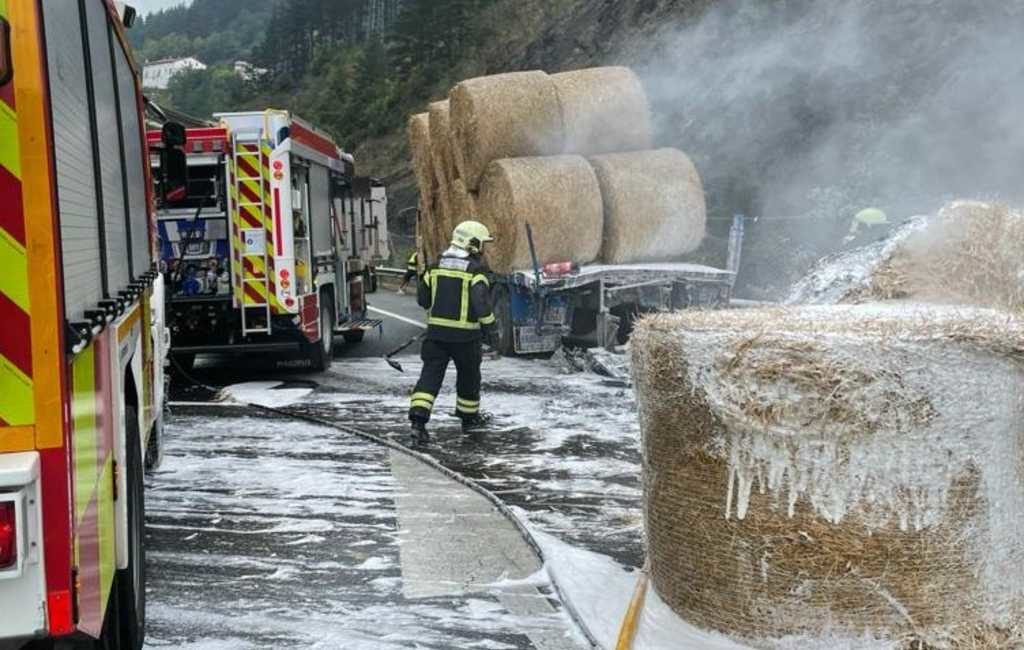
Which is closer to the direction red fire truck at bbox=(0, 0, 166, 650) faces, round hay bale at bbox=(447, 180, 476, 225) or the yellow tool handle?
the round hay bale

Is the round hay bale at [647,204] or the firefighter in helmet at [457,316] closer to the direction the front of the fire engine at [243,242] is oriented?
the round hay bale

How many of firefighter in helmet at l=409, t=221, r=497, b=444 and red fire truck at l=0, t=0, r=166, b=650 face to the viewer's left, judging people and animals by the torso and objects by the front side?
0

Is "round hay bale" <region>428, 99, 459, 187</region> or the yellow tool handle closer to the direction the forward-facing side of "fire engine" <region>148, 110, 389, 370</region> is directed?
the round hay bale

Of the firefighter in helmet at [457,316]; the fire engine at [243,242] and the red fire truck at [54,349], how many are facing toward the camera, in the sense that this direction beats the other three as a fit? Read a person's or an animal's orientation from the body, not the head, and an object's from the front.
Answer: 0

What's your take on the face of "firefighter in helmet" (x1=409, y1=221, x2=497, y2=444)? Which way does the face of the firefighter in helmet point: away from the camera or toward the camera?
away from the camera

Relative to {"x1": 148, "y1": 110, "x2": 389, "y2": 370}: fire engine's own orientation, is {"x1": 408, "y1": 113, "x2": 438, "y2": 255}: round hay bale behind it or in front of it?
in front

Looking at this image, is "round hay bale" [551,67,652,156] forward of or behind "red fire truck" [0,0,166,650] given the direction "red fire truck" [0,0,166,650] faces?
forward

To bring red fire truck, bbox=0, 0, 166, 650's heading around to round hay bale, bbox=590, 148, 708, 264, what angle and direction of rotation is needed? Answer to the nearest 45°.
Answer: approximately 45° to its right

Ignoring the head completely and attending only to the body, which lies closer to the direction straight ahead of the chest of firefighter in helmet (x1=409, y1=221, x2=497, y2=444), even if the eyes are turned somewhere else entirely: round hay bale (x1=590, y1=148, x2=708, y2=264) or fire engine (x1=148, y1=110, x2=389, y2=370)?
the round hay bale

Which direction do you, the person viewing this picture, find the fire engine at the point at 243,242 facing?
facing away from the viewer and to the right of the viewer

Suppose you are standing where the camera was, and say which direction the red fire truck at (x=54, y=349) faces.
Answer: facing away from the viewer

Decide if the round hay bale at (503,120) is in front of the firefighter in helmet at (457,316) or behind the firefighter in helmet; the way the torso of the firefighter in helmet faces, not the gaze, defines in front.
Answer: in front

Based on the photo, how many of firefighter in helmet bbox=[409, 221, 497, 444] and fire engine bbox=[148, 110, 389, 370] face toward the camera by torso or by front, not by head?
0

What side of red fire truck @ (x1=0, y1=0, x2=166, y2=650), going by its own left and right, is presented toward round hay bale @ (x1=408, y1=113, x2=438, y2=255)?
front

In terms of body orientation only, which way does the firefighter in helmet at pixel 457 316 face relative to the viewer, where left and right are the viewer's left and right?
facing away from the viewer and to the right of the viewer

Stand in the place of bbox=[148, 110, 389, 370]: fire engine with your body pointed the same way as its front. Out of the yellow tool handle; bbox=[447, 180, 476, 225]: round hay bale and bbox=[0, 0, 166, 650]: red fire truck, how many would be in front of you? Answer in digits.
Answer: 1

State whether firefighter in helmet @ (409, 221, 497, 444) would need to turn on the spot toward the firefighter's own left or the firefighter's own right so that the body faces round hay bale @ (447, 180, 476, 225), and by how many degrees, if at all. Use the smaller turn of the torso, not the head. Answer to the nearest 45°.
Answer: approximately 45° to the firefighter's own left
